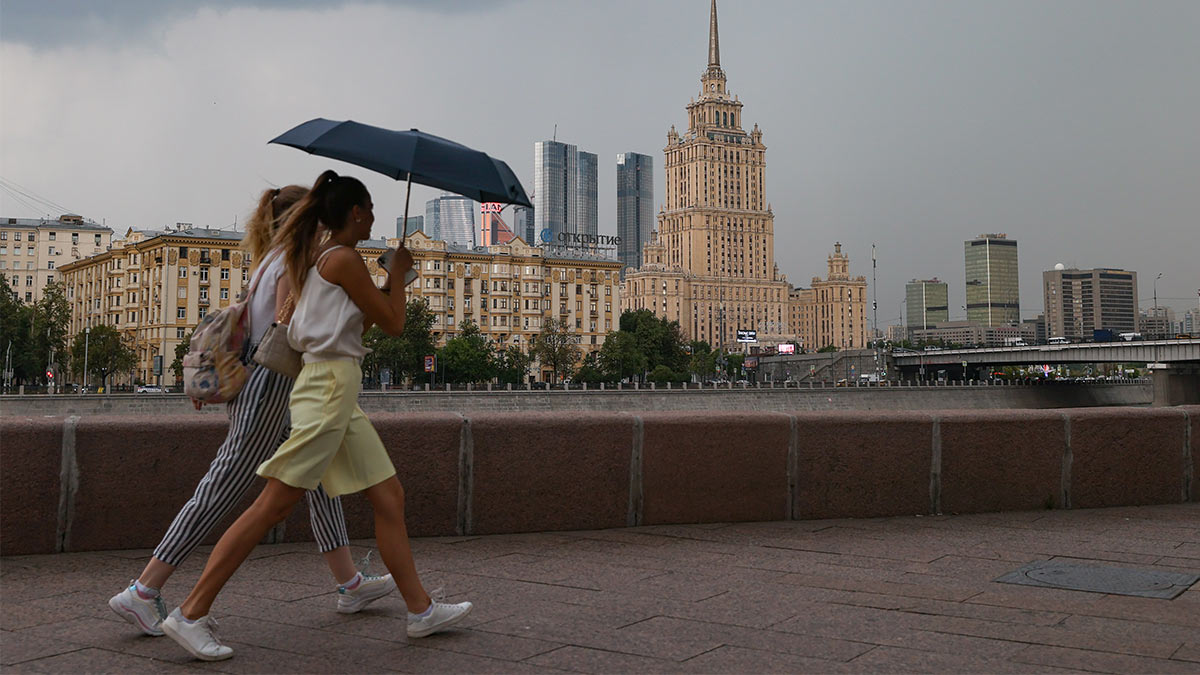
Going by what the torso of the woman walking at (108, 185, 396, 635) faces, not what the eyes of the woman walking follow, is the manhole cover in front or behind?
in front

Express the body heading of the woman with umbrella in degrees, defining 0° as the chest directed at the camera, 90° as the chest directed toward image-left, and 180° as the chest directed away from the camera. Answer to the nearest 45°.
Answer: approximately 270°

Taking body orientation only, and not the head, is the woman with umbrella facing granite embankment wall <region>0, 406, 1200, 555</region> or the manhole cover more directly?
the manhole cover

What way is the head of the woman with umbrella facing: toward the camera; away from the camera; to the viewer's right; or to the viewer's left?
to the viewer's right

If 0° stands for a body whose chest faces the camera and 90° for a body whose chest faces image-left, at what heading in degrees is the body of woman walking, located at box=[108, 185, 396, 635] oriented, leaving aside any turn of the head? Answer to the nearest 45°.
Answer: approximately 270°

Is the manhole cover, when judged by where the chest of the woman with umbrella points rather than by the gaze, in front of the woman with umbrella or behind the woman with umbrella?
in front
